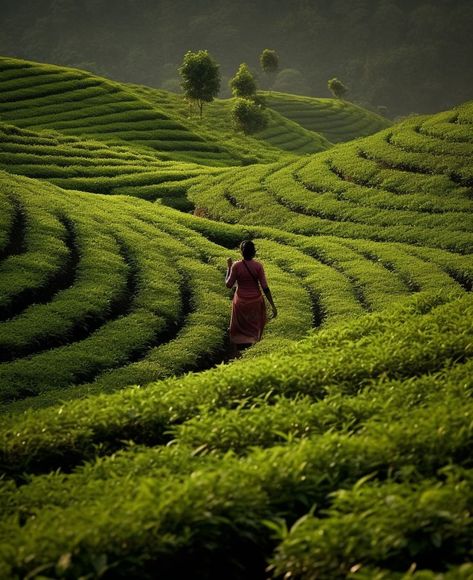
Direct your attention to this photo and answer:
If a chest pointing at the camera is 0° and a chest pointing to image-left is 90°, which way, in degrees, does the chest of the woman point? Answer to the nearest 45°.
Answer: approximately 180°

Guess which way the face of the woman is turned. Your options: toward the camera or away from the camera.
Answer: away from the camera
